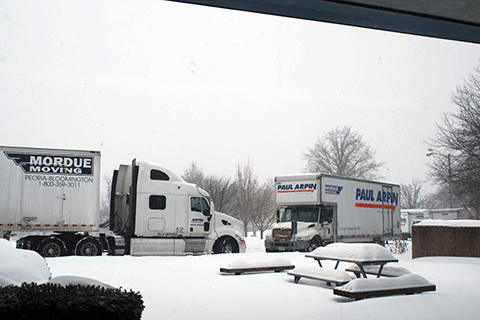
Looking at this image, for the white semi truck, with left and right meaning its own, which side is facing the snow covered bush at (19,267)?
right

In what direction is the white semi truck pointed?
to the viewer's right

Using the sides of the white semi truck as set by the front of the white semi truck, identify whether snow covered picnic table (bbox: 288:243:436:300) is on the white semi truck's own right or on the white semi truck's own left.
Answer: on the white semi truck's own right

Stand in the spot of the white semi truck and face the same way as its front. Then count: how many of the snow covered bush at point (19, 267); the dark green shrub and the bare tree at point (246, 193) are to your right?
2

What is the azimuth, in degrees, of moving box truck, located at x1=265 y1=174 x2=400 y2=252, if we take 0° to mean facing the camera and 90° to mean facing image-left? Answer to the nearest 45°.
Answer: approximately 45°

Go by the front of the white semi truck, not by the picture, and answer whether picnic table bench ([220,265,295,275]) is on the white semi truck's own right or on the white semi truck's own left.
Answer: on the white semi truck's own right

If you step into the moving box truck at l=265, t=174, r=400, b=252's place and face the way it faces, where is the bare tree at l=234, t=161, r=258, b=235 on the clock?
The bare tree is roughly at 4 o'clock from the moving box truck.

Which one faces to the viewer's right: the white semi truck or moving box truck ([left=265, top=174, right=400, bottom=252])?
the white semi truck

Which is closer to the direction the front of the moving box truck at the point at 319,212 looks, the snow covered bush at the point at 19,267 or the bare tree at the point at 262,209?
the snow covered bush

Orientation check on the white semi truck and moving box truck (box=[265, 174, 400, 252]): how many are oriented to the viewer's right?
1

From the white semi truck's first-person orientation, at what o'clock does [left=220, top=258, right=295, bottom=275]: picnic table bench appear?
The picnic table bench is roughly at 2 o'clock from the white semi truck.
